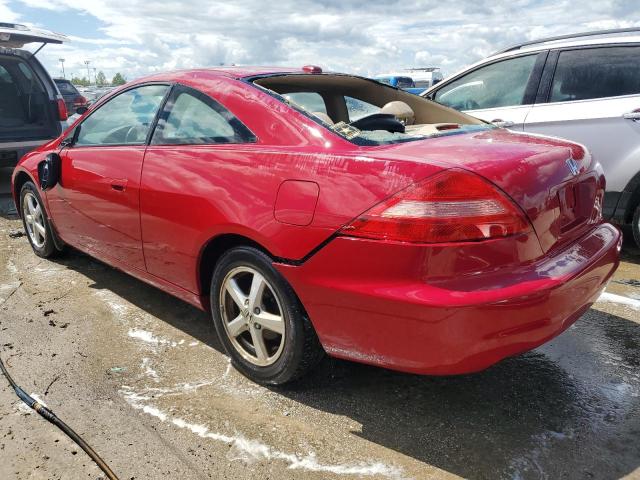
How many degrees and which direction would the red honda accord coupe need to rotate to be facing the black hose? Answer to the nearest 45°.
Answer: approximately 45° to its left

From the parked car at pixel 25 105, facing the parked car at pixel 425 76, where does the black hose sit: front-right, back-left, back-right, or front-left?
back-right

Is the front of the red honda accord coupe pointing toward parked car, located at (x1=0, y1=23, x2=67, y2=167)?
yes

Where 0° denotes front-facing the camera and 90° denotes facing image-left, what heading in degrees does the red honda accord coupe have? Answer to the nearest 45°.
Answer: approximately 135°

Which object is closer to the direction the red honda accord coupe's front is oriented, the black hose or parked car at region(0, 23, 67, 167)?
the parked car

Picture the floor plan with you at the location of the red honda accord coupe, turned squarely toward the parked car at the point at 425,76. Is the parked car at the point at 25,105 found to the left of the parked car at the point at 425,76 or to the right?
left

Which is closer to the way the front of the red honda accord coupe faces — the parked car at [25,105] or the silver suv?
the parked car

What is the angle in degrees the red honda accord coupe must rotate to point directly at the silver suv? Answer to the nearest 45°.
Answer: approximately 90° to its right

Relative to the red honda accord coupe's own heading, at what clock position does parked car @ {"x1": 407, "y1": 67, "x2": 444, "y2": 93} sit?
The parked car is roughly at 2 o'clock from the red honda accord coupe.
